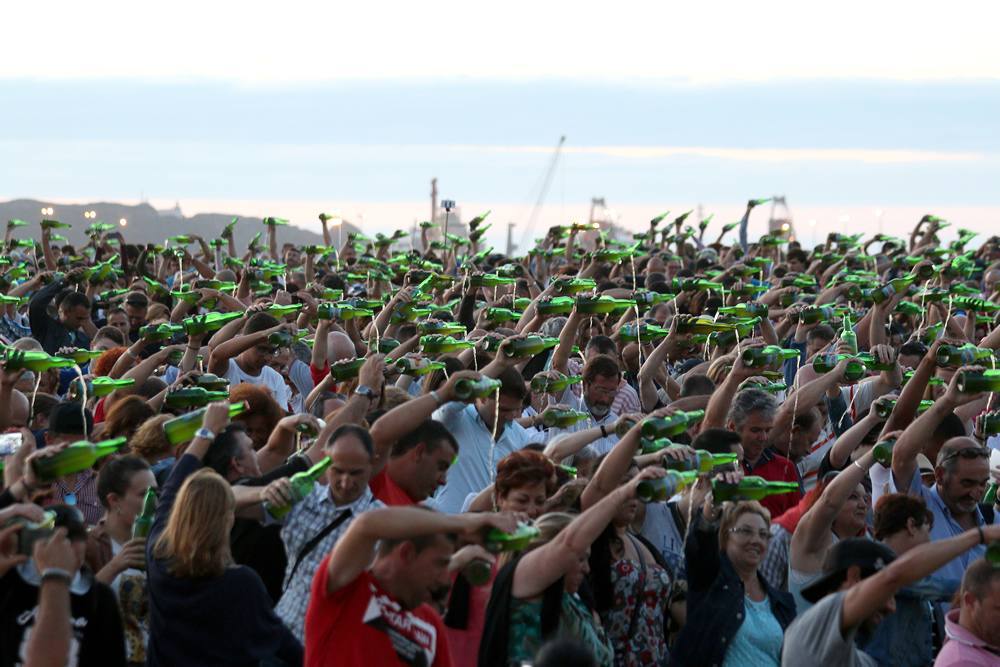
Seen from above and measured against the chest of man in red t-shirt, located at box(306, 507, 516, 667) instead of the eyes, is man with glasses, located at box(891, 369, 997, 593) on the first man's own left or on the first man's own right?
on the first man's own left

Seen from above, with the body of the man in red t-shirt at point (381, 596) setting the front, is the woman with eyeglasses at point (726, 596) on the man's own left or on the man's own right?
on the man's own left

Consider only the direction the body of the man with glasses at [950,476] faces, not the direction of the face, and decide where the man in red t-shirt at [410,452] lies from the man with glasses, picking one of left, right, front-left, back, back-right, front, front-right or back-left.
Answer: right

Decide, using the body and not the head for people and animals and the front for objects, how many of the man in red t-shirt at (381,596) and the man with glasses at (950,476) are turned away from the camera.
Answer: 0

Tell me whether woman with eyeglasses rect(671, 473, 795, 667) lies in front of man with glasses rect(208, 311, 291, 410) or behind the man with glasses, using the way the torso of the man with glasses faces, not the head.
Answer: in front

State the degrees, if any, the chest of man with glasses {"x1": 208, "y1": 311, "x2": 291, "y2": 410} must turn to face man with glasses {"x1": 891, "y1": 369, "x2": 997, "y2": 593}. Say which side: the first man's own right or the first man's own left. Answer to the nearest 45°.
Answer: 0° — they already face them

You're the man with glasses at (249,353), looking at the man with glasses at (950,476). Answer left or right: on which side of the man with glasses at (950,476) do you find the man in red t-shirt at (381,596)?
right

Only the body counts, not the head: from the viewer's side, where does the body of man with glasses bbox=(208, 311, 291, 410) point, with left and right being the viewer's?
facing the viewer and to the right of the viewer

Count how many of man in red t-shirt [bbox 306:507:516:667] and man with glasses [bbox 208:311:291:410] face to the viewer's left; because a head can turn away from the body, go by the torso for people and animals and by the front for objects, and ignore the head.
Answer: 0
